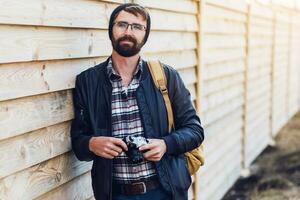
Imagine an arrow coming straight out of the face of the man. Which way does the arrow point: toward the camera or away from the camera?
toward the camera

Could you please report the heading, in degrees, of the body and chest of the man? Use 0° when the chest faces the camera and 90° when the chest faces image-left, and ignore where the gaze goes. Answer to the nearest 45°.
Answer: approximately 0°
